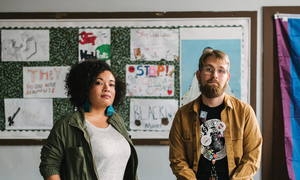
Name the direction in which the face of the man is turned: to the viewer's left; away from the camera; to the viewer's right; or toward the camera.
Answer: toward the camera

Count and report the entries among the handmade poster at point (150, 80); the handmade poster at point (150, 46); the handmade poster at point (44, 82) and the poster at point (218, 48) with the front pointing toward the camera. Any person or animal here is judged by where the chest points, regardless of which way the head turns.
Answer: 4

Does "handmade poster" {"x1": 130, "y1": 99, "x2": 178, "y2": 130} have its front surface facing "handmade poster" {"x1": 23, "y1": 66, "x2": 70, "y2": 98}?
no

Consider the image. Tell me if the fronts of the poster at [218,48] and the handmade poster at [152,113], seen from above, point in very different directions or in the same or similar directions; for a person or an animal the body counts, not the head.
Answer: same or similar directions

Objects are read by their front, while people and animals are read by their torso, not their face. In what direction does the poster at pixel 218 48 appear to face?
toward the camera

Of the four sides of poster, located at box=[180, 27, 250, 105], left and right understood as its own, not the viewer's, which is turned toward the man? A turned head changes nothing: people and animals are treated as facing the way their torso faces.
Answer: front

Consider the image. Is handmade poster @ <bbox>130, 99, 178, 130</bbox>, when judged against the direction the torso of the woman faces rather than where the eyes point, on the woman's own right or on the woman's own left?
on the woman's own left

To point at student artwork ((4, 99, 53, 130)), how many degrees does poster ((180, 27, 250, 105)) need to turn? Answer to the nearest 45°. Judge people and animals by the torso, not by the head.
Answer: approximately 90° to its right

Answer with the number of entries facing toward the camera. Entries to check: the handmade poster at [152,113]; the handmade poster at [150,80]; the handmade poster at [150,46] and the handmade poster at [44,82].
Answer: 4

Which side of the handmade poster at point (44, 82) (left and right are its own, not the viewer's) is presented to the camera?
front

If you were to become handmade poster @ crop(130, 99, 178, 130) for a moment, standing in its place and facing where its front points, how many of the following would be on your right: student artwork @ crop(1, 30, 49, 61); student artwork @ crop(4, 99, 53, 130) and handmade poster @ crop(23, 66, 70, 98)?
3

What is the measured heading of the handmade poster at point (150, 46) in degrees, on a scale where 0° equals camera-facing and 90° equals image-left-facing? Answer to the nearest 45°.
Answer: approximately 0°

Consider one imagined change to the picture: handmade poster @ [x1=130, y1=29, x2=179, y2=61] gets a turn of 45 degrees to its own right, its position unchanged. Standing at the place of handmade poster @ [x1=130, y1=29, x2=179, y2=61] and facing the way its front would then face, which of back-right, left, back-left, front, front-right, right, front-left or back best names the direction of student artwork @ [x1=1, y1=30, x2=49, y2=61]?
front-right

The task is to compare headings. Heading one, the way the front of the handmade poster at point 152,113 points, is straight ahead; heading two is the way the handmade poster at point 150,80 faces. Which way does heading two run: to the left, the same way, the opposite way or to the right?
the same way

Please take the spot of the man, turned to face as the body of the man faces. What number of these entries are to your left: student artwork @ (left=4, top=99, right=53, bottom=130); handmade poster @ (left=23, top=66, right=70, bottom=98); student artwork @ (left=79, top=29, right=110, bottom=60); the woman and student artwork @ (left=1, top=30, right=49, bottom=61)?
0

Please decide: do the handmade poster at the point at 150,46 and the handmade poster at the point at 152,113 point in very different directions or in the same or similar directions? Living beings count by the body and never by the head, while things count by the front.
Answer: same or similar directions

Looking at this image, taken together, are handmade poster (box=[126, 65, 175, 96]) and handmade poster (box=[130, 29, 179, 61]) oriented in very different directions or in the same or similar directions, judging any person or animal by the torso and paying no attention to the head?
same or similar directions

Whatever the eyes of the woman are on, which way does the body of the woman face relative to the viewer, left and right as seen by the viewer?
facing the viewer and to the right of the viewer

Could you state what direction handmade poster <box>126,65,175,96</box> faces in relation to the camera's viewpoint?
facing the viewer
